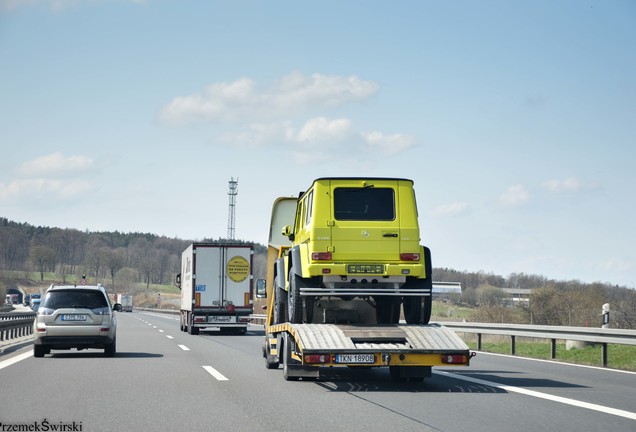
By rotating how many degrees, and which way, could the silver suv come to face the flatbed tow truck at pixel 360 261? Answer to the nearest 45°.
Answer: approximately 135° to its right

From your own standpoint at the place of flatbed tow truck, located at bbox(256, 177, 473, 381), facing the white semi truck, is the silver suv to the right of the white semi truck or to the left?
left

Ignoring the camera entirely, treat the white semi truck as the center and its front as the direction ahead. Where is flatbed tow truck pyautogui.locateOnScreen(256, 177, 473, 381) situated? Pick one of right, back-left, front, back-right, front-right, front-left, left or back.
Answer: back

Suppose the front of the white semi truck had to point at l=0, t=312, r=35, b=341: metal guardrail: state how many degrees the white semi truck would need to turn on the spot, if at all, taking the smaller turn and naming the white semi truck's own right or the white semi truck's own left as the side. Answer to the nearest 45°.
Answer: approximately 135° to the white semi truck's own left

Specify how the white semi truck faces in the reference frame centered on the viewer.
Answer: facing away from the viewer

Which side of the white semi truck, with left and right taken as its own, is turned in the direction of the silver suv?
back

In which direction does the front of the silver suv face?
away from the camera

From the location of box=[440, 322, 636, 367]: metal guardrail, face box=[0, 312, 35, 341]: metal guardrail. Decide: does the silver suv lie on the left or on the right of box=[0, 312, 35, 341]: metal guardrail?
left

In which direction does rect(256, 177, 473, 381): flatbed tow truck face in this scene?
away from the camera

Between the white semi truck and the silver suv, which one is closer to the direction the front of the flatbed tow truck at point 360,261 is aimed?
the white semi truck

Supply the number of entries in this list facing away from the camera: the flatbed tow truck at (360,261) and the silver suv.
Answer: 2
